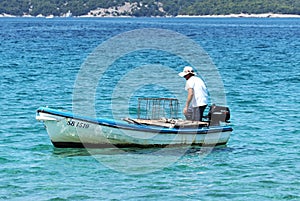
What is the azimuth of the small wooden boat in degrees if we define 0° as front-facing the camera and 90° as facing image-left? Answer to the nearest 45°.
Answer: approximately 90°
